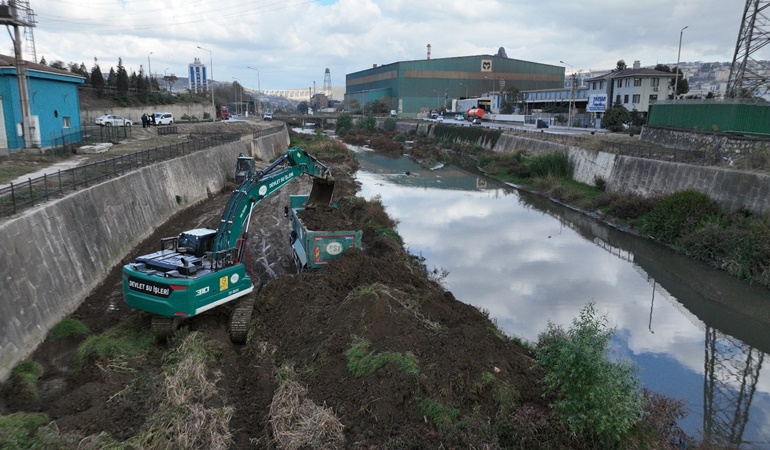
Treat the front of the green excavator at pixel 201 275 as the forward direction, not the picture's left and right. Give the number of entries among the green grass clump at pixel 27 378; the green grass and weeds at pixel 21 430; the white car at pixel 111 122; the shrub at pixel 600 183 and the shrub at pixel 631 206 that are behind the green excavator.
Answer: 2

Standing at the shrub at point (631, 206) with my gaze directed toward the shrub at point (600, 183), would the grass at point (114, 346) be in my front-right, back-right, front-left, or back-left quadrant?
back-left

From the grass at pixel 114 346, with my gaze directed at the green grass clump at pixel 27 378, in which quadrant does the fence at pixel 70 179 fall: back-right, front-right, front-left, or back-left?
back-right

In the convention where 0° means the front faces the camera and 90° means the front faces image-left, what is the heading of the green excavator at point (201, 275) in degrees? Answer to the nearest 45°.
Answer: approximately 225°

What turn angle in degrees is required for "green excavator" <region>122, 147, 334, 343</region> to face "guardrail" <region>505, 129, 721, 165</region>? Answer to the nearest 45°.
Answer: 0° — it already faces it

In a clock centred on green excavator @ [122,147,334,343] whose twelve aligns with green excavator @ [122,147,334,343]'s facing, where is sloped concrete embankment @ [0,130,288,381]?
The sloped concrete embankment is roughly at 9 o'clock from the green excavator.

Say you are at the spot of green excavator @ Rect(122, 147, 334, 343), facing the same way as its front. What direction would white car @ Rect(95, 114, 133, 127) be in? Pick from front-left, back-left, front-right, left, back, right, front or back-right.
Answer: front-left

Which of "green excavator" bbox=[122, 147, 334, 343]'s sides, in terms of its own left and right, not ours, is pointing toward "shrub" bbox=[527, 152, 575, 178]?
front

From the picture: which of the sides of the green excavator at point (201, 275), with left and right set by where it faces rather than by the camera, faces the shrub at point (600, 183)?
front

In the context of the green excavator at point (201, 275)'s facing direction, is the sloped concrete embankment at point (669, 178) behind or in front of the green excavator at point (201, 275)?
in front

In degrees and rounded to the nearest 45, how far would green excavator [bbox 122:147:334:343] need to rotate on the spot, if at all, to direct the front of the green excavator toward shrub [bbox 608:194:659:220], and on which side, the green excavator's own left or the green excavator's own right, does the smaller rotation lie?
0° — it already faces it

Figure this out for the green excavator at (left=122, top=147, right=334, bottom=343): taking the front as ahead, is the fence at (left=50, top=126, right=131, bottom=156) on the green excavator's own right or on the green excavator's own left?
on the green excavator's own left

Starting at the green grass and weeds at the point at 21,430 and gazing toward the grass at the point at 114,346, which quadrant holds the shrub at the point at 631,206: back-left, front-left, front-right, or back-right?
front-right
